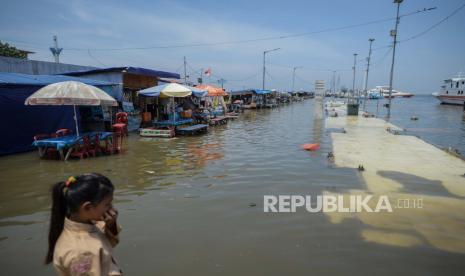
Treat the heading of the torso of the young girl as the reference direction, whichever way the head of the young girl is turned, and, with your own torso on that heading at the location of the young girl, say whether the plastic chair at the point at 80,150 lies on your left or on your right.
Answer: on your left

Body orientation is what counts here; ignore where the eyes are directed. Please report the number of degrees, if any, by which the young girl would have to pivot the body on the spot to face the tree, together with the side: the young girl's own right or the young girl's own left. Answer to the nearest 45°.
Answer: approximately 90° to the young girl's own left

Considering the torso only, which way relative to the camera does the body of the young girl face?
to the viewer's right

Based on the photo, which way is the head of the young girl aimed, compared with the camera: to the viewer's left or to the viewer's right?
to the viewer's right

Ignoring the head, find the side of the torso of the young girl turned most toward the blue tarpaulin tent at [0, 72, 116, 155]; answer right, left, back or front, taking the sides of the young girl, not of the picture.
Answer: left

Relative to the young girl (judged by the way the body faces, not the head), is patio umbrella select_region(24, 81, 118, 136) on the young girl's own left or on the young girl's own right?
on the young girl's own left

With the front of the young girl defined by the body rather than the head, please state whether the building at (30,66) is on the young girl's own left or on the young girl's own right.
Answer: on the young girl's own left
